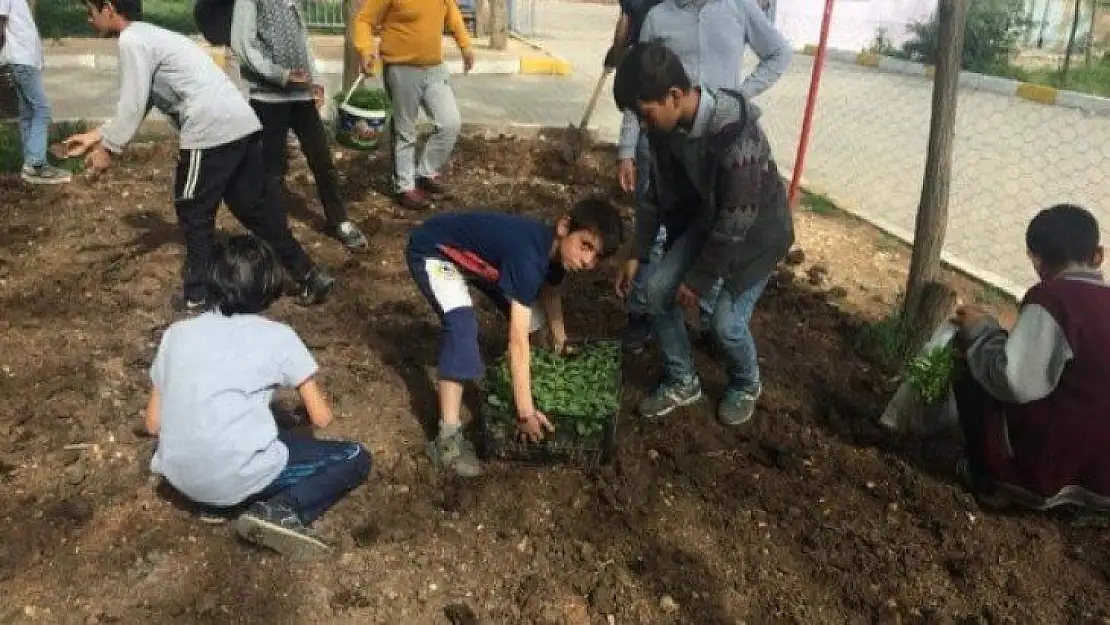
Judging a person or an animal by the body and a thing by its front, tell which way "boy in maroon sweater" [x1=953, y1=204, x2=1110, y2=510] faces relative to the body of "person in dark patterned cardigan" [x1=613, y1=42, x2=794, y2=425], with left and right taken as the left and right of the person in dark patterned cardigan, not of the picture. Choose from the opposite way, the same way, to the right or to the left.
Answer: to the right

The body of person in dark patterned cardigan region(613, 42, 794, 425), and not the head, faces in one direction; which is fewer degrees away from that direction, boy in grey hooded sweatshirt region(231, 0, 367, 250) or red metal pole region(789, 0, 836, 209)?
the boy in grey hooded sweatshirt

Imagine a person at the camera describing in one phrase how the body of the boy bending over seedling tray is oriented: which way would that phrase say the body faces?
to the viewer's right

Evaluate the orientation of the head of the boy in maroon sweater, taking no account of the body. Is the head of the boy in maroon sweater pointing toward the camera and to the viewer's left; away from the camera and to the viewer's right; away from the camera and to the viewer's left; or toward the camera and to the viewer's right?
away from the camera and to the viewer's left

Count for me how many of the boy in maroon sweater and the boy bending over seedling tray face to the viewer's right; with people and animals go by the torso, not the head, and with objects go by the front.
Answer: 1

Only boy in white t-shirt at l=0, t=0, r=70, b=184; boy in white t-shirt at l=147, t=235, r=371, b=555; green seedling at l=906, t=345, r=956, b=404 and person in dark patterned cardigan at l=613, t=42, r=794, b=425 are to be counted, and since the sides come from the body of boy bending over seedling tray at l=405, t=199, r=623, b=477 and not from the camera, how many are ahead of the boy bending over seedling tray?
2

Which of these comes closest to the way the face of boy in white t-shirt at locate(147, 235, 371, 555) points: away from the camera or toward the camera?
away from the camera

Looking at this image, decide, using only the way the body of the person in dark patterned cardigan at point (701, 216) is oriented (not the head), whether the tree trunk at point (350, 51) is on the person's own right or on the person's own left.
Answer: on the person's own right

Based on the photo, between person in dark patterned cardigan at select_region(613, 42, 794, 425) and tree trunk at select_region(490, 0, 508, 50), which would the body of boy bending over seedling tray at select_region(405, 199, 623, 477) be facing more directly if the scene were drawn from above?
the person in dark patterned cardigan

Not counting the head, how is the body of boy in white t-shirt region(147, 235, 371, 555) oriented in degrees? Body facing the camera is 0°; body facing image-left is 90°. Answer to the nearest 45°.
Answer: approximately 225°

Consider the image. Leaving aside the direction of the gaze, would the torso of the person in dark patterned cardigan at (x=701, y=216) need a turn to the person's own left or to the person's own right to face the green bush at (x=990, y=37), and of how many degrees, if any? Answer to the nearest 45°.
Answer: approximately 135° to the person's own right

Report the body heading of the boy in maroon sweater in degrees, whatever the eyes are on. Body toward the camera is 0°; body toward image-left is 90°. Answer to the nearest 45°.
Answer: approximately 135°

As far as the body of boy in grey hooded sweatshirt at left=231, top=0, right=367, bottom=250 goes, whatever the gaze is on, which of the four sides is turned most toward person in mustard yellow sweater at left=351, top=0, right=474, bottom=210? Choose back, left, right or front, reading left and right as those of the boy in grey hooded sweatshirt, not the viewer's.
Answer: left

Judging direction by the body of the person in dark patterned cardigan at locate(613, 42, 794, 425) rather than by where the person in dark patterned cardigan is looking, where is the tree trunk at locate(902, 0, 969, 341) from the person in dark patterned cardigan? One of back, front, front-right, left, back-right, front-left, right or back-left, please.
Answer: back

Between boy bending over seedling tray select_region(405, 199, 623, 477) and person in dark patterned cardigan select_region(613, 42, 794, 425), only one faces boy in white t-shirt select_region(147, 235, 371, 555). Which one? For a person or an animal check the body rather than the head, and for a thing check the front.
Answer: the person in dark patterned cardigan
